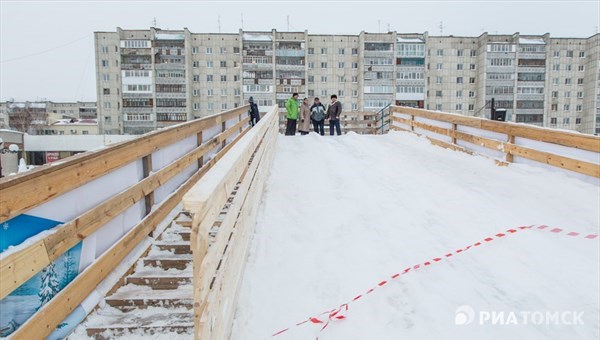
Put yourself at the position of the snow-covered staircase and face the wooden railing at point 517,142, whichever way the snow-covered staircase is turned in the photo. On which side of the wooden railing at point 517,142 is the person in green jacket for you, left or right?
left

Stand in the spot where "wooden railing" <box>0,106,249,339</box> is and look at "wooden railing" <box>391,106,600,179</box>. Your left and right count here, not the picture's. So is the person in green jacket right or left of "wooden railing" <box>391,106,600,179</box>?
left

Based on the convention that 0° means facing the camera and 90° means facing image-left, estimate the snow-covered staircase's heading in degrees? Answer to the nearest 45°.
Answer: approximately 0°

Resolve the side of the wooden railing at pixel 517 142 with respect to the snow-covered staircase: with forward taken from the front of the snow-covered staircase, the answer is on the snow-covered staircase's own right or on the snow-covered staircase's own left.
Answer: on the snow-covered staircase's own left

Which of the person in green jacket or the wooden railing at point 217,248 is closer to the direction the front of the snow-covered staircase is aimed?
the wooden railing

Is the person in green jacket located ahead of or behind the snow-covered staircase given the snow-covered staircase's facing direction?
behind
